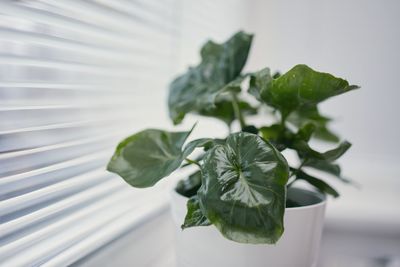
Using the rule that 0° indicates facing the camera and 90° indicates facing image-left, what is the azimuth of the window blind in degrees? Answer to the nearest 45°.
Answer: approximately 315°

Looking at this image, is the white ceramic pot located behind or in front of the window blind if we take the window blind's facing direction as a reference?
in front

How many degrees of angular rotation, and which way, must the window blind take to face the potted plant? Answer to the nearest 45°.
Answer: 0° — it already faces it
